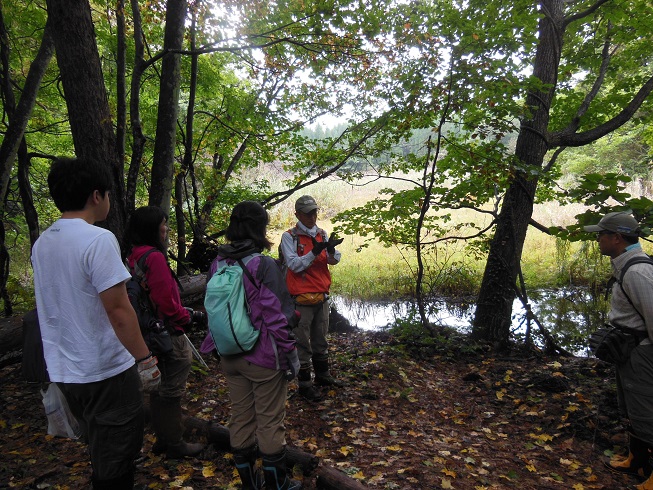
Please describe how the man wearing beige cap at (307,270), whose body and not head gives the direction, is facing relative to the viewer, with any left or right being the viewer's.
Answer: facing the viewer and to the right of the viewer

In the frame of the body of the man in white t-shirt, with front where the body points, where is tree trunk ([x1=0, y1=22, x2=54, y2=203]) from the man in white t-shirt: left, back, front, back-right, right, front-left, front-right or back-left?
front-left

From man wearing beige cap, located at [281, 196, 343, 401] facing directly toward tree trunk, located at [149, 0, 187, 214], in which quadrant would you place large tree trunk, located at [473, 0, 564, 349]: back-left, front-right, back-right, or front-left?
back-right

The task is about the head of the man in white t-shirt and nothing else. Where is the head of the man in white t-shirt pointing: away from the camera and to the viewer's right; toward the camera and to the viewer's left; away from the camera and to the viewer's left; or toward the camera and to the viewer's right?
away from the camera and to the viewer's right

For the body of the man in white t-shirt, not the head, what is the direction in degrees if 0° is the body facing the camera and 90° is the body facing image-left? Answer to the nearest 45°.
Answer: approximately 225°

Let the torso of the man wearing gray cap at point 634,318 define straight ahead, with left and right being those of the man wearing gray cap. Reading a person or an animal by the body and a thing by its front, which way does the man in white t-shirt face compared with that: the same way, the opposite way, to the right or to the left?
to the right

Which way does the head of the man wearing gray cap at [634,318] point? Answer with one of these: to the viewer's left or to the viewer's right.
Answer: to the viewer's left

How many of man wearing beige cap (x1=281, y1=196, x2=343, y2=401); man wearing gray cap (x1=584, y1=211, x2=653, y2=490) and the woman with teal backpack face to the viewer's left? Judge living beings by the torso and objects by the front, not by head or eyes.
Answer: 1

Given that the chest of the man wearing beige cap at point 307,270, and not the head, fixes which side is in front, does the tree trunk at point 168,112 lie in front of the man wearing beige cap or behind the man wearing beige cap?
behind

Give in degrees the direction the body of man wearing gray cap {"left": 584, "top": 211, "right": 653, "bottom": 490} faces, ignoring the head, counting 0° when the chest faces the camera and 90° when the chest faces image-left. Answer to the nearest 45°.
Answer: approximately 90°

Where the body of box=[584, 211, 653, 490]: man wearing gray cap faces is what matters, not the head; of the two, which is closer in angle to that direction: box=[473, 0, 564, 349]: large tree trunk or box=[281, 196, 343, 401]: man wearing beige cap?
the man wearing beige cap
